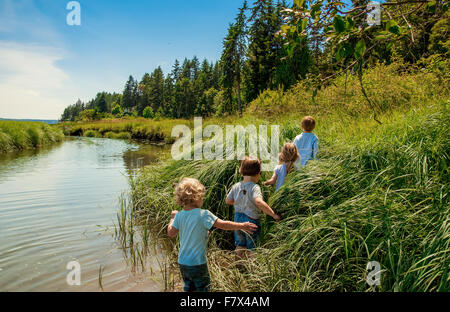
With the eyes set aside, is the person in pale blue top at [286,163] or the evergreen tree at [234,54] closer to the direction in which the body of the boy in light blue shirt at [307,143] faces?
the evergreen tree

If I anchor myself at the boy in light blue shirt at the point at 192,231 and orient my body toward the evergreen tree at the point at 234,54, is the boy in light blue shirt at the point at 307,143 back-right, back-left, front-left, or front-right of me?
front-right

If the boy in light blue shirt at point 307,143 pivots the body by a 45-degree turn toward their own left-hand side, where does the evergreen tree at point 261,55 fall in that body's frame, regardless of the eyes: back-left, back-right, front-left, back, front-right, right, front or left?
front-right

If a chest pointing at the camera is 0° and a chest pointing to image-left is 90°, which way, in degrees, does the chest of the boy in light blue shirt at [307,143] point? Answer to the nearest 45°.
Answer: approximately 180°

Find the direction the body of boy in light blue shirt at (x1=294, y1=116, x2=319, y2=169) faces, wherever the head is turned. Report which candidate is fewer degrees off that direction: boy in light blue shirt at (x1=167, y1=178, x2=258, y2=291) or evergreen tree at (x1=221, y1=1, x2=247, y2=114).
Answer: the evergreen tree

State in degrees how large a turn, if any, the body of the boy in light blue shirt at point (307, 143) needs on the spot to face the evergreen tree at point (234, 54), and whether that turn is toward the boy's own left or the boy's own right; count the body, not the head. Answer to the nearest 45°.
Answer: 0° — they already face it

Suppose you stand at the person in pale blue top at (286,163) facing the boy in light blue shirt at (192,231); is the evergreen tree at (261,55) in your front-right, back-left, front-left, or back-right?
back-right

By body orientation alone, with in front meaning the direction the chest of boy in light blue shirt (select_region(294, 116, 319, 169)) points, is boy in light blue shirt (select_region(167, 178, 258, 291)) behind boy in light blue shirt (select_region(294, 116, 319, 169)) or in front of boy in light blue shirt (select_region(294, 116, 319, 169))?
behind

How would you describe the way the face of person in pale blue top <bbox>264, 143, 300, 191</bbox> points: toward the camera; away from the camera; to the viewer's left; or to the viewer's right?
away from the camera
